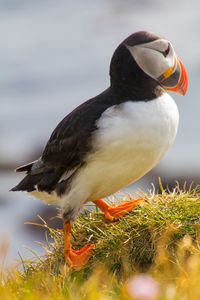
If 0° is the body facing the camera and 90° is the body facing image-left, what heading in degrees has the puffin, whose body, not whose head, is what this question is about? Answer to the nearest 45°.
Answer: approximately 270°
